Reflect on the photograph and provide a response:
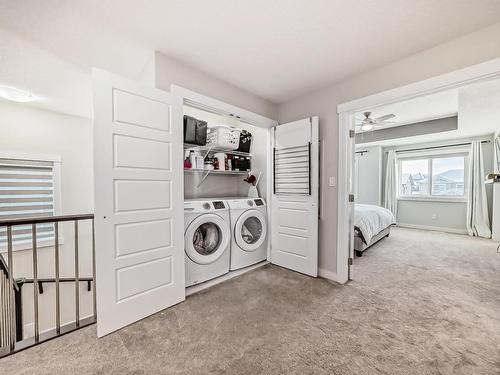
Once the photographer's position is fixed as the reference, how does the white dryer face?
facing the viewer and to the right of the viewer

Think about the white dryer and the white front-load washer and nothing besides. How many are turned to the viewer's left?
0

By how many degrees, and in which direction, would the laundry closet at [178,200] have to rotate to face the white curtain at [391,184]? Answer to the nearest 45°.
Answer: approximately 90° to its left

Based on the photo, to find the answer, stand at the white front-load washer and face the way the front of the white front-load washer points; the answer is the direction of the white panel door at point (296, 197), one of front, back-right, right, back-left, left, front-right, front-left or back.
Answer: front-left

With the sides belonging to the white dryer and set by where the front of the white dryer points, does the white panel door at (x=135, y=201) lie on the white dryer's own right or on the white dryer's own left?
on the white dryer's own right

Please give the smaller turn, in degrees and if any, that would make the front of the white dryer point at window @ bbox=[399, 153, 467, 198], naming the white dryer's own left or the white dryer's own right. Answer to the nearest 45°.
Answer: approximately 90° to the white dryer's own left

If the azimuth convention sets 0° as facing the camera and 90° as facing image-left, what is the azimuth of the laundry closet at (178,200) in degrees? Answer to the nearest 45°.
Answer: approximately 315°

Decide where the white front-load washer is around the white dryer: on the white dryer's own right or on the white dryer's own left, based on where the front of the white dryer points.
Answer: on the white dryer's own right
